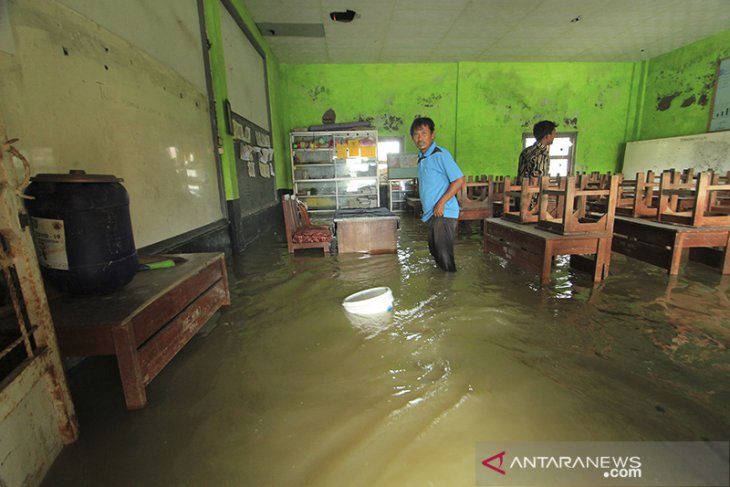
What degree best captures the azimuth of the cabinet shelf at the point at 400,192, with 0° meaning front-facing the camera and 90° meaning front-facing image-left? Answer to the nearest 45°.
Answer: approximately 0°

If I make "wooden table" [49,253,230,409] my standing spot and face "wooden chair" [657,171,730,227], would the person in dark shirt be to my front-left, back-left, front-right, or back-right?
front-left

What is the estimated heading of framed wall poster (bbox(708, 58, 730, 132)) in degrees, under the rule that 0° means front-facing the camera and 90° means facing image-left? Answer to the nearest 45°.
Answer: approximately 45°

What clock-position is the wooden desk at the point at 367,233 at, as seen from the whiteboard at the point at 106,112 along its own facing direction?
The wooden desk is roughly at 10 o'clock from the whiteboard.

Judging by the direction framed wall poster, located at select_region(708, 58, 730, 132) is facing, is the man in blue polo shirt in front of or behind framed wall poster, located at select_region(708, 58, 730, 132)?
in front

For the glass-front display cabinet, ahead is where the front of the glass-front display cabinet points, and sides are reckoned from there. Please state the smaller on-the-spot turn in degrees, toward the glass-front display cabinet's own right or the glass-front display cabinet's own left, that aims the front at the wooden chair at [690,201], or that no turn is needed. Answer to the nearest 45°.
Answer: approximately 45° to the glass-front display cabinet's own left

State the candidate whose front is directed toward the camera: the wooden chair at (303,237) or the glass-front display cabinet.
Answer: the glass-front display cabinet

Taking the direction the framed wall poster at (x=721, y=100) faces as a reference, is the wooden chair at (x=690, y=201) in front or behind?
in front

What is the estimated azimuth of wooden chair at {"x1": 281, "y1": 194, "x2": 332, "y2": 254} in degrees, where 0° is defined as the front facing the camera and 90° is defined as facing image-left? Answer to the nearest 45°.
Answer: approximately 270°

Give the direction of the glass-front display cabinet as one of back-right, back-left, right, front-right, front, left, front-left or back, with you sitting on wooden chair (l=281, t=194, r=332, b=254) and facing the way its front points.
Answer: left

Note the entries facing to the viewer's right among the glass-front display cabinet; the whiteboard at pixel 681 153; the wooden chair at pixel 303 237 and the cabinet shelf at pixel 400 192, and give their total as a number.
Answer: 1

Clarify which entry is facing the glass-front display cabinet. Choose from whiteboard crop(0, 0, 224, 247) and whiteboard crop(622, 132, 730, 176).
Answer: whiteboard crop(622, 132, 730, 176)

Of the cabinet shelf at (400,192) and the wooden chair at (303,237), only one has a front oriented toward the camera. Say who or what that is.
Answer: the cabinet shelf

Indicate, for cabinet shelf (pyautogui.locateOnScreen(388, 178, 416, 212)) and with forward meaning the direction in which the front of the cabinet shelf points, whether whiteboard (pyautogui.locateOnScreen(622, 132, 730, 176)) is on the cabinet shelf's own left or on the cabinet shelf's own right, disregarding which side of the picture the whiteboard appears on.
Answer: on the cabinet shelf's own left

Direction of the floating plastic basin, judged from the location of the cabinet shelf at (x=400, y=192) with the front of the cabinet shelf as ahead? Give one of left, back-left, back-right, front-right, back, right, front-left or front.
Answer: front

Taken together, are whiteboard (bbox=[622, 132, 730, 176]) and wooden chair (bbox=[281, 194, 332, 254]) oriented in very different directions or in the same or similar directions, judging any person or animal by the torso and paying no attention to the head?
very different directions

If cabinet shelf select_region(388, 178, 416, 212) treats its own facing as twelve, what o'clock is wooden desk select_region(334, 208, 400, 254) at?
The wooden desk is roughly at 12 o'clock from the cabinet shelf.
